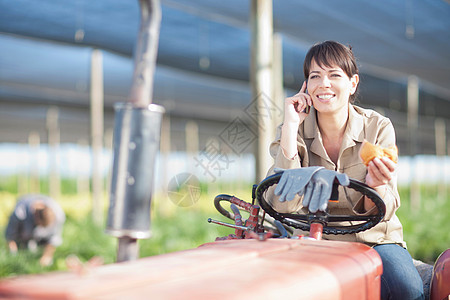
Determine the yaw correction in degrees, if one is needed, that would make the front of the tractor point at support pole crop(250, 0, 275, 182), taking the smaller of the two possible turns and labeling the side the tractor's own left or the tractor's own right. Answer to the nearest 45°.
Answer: approximately 135° to the tractor's own right

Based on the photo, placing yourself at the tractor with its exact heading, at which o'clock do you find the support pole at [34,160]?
The support pole is roughly at 4 o'clock from the tractor.

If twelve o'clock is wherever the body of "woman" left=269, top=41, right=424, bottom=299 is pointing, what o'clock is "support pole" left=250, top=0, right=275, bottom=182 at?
The support pole is roughly at 4 o'clock from the woman.

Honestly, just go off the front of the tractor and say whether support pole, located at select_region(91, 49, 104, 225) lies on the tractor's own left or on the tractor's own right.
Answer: on the tractor's own right

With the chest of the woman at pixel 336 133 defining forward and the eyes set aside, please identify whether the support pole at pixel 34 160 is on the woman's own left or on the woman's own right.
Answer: on the woman's own right

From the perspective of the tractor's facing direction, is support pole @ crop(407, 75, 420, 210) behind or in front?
behind

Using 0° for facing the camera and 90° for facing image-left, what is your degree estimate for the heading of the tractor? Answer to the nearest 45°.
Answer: approximately 45°
